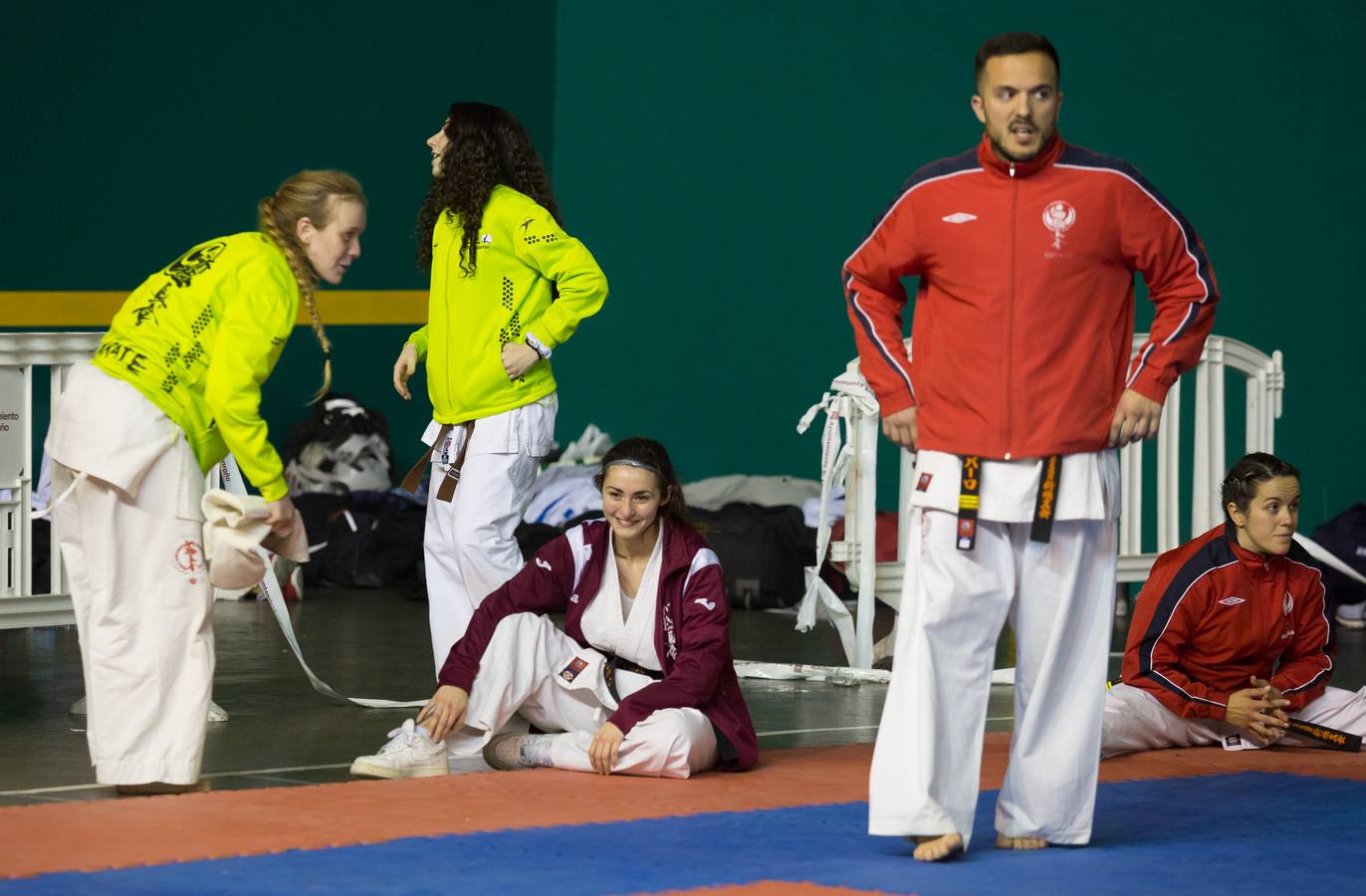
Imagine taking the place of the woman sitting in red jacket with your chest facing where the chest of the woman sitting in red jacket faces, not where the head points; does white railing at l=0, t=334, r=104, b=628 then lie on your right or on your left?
on your right

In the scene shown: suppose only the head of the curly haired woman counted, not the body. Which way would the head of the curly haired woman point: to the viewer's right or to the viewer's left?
to the viewer's left

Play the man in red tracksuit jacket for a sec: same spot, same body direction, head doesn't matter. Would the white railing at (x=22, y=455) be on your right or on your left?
on your right

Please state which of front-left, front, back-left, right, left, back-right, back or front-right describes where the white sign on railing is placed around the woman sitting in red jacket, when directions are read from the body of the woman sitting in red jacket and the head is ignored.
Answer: back-right

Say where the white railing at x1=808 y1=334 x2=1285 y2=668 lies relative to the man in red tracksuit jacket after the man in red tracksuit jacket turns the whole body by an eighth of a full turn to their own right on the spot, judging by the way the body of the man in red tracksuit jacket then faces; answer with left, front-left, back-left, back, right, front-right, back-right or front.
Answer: back-right

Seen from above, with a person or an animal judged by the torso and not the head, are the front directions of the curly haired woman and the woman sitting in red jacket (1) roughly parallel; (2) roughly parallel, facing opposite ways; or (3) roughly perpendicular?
roughly perpendicular

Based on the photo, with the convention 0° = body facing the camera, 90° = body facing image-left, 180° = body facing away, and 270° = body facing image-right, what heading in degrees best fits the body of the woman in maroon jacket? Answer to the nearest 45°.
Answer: approximately 45°

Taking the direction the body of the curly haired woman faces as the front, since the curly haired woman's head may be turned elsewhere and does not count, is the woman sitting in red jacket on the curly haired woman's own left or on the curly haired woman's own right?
on the curly haired woman's own left

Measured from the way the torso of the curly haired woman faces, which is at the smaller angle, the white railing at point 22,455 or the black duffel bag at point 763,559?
the white railing

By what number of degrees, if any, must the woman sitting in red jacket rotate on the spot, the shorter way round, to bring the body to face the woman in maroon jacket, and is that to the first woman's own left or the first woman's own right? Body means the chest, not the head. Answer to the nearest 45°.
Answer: approximately 90° to the first woman's own right
